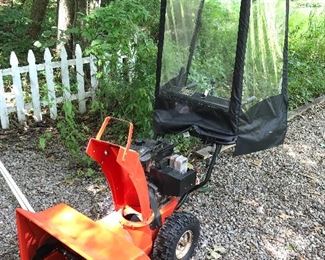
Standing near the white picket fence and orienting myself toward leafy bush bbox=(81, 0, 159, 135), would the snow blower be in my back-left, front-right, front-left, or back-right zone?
front-right

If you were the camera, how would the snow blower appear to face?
facing the viewer and to the left of the viewer

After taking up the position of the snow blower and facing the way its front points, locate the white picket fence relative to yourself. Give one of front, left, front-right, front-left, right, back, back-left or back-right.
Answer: right

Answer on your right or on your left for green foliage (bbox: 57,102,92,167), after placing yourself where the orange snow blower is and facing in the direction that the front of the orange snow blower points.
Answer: on your right

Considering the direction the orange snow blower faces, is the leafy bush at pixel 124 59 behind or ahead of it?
behind

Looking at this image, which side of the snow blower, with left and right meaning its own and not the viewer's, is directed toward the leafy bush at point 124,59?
right

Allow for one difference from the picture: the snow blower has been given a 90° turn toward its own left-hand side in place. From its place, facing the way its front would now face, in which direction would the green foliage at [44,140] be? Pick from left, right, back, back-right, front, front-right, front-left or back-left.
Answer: back
